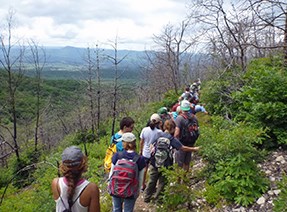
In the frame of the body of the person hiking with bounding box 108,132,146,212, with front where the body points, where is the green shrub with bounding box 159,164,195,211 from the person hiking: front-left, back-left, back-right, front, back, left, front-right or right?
front-right

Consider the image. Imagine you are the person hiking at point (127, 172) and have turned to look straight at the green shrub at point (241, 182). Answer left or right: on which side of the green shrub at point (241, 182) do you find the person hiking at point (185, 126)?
left

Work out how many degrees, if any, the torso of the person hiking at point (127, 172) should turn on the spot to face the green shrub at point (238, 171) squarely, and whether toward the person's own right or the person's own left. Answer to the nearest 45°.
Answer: approximately 45° to the person's own right

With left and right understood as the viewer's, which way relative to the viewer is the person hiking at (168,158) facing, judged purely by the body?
facing away from the viewer and to the right of the viewer

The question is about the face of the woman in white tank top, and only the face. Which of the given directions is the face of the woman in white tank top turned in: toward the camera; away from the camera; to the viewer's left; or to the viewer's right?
away from the camera

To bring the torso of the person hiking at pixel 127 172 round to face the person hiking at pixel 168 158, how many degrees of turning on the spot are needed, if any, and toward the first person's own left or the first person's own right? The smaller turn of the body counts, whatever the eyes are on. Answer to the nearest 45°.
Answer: approximately 45° to the first person's own right

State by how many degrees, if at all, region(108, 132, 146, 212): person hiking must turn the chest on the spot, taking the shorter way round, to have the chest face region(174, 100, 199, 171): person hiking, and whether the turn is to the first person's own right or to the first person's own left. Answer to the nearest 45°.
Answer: approximately 45° to the first person's own right

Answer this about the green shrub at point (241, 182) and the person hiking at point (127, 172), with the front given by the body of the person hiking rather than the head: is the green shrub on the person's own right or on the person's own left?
on the person's own right

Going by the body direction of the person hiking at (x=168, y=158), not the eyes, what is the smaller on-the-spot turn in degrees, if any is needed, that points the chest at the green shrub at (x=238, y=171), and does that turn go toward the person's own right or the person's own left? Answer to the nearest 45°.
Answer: approximately 45° to the person's own right

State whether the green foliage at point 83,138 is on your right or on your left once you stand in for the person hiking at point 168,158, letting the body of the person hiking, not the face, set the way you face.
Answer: on your left

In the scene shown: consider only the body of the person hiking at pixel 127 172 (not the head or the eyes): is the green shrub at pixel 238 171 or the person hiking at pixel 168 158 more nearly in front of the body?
the person hiking

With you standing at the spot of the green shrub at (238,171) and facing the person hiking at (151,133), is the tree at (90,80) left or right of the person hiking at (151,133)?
right

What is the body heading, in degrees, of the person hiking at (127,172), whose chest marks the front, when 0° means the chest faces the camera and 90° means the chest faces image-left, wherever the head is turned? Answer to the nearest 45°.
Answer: approximately 180°
